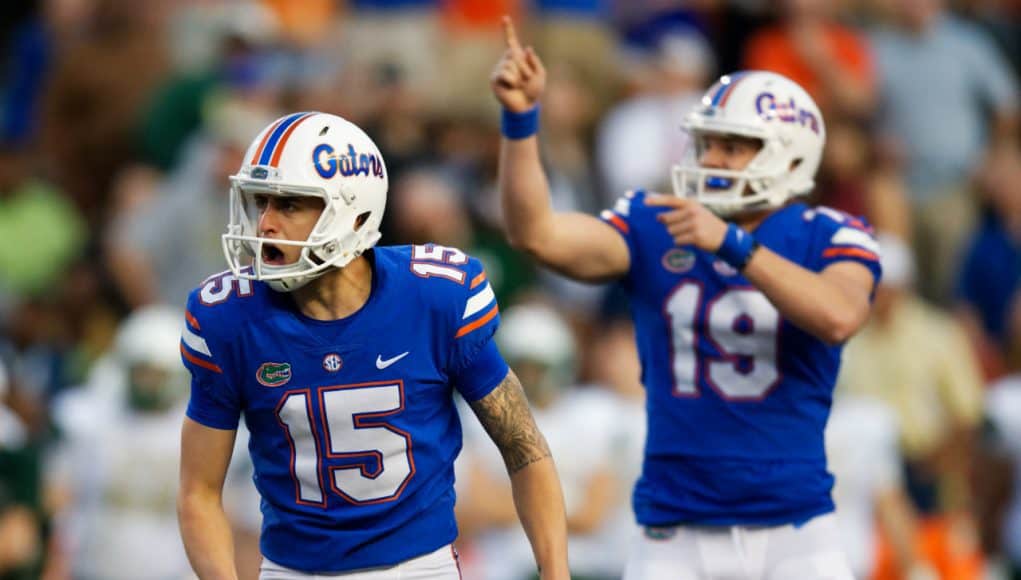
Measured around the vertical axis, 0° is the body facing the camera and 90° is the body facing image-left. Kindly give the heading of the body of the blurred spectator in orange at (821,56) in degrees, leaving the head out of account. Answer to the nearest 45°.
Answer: approximately 0°

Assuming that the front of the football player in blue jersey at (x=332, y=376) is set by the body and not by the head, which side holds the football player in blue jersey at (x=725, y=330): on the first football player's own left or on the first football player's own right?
on the first football player's own left

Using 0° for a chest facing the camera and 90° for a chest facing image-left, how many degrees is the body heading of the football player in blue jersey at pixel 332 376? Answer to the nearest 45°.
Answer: approximately 0°

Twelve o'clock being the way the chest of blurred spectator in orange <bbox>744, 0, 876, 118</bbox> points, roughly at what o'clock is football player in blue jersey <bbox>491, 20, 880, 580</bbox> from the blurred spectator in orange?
The football player in blue jersey is roughly at 12 o'clock from the blurred spectator in orange.

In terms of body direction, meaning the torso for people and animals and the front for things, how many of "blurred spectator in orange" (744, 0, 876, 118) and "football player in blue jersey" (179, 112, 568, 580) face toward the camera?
2

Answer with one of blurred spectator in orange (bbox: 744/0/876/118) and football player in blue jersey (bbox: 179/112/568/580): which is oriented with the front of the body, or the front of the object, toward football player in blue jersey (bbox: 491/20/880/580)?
the blurred spectator in orange

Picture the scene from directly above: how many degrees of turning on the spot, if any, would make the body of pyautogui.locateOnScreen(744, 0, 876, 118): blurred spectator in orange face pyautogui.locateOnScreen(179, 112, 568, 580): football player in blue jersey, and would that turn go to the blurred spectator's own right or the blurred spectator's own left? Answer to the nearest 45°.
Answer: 0° — they already face them

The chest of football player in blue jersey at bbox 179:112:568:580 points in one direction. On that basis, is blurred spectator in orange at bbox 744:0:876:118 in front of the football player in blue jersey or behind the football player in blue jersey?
behind
